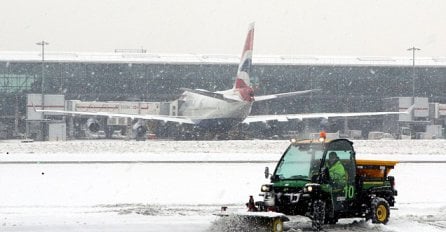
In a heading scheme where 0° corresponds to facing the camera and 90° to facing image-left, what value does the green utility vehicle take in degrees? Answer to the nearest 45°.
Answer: approximately 45°
